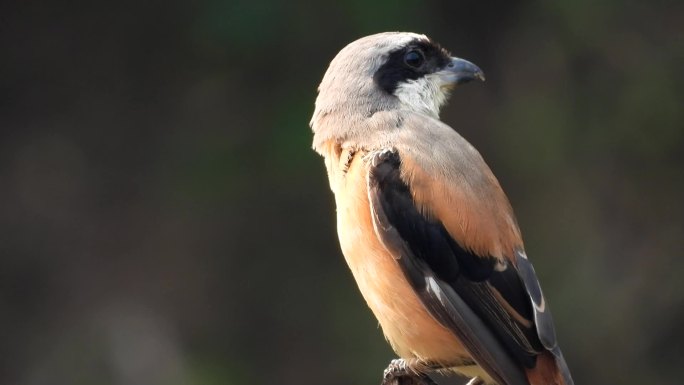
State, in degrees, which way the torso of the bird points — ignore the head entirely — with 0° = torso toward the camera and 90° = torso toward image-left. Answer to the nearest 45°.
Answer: approximately 135°
